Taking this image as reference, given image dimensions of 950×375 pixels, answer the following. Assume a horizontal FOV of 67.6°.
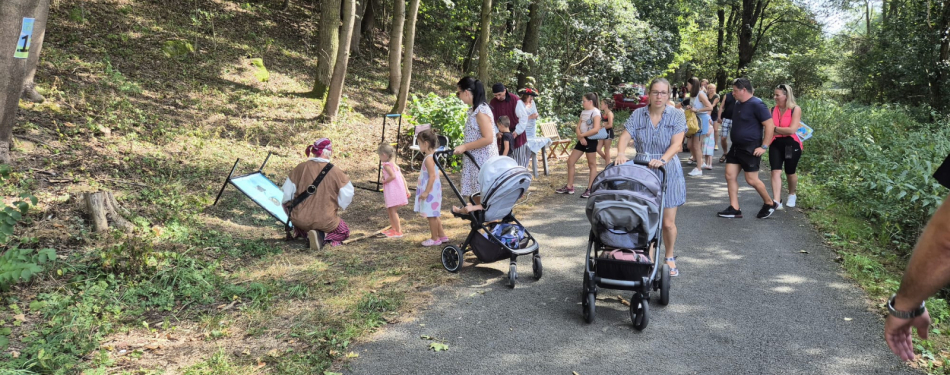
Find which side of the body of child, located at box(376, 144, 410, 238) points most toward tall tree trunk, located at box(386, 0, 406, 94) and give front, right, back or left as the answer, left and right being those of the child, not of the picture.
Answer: right

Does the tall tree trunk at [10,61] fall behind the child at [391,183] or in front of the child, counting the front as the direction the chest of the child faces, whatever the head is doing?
in front

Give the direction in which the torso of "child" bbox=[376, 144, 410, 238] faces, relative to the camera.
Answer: to the viewer's left

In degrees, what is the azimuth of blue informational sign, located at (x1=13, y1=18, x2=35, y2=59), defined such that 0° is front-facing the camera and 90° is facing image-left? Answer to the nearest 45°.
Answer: approximately 0°

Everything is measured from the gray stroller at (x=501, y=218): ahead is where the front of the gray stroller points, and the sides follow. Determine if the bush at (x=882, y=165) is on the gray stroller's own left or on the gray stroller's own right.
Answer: on the gray stroller's own left

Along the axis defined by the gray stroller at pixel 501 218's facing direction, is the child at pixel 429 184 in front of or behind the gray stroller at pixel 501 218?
behind

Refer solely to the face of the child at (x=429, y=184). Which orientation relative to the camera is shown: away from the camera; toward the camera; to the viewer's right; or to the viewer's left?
to the viewer's left

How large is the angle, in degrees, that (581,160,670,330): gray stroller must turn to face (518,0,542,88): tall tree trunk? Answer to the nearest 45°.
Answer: approximately 180°
